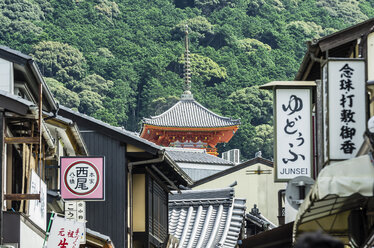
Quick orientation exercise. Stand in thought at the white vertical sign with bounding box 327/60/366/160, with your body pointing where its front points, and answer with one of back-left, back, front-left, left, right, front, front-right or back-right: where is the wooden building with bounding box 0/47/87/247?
right

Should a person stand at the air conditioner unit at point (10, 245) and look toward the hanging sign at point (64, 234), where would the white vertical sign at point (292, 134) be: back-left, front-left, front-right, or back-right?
front-right

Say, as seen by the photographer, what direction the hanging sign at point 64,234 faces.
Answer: facing the viewer

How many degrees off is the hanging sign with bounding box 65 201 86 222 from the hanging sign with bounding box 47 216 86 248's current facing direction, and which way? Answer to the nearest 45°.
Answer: approximately 180°

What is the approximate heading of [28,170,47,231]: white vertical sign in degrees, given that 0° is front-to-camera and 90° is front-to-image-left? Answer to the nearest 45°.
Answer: approximately 315°

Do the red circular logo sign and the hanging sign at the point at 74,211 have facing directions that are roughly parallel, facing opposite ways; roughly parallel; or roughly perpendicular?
roughly parallel

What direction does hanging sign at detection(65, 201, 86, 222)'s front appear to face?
toward the camera

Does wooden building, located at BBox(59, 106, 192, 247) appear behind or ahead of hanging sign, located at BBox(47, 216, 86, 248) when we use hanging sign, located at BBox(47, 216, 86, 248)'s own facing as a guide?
behind

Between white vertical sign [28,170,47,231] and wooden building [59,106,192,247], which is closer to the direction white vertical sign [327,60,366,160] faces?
the white vertical sign

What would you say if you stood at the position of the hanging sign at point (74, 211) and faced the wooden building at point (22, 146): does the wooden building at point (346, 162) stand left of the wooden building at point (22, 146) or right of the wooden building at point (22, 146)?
left
